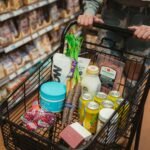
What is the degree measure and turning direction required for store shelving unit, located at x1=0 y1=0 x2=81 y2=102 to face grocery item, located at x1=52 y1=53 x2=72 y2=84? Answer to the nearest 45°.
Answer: approximately 45° to its right

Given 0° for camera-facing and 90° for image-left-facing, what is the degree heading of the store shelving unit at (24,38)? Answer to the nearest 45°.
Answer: approximately 315°

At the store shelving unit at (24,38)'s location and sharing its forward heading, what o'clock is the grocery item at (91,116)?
The grocery item is roughly at 1 o'clock from the store shelving unit.

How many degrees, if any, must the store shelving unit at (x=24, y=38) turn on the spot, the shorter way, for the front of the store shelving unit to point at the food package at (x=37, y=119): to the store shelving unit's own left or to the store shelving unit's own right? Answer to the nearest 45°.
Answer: approximately 45° to the store shelving unit's own right

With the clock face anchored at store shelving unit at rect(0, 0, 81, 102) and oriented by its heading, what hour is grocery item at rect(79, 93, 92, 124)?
The grocery item is roughly at 1 o'clock from the store shelving unit.

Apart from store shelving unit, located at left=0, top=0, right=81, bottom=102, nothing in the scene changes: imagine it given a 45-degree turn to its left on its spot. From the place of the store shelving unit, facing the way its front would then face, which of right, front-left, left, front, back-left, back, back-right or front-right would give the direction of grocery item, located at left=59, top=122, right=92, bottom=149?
right

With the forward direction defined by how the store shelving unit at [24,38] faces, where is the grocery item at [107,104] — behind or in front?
in front

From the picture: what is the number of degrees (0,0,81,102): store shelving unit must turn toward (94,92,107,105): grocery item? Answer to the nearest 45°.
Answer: approximately 45° to its right

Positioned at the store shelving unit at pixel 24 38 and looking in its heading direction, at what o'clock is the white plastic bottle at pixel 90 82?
The white plastic bottle is roughly at 1 o'clock from the store shelving unit.
